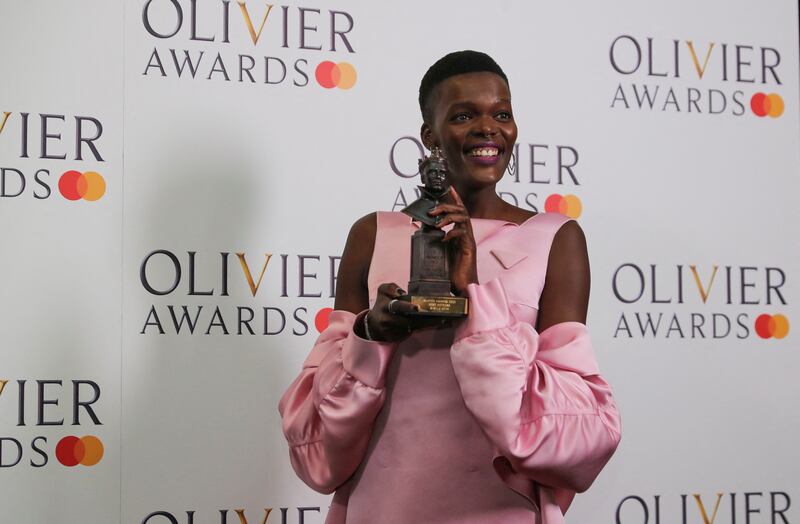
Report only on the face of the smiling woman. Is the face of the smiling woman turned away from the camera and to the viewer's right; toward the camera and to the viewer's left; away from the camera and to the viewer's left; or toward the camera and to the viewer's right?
toward the camera and to the viewer's right

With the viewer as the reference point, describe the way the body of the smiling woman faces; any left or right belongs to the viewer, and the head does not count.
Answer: facing the viewer
